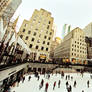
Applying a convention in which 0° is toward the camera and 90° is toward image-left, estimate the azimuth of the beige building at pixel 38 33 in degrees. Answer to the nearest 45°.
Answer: approximately 0°
